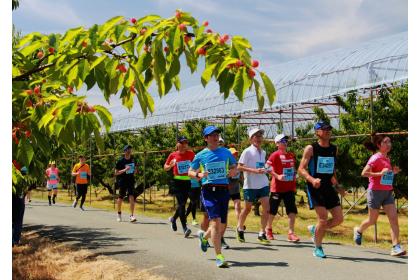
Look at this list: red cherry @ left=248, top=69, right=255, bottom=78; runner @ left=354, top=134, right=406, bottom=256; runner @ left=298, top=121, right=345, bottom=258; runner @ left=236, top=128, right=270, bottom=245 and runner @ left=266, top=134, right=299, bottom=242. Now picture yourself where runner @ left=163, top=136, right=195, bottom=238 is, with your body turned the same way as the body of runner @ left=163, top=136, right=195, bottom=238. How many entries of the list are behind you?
0

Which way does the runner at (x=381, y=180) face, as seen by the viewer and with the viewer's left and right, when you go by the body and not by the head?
facing the viewer and to the right of the viewer

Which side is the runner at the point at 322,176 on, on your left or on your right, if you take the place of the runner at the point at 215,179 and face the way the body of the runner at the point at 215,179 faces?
on your left

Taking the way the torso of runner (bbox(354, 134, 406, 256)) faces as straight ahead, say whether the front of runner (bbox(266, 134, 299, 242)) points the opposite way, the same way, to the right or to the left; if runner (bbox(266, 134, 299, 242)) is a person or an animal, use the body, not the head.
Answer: the same way

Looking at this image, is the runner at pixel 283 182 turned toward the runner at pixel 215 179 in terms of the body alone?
no

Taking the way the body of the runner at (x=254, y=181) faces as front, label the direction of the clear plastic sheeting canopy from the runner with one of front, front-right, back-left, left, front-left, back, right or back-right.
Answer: back-left

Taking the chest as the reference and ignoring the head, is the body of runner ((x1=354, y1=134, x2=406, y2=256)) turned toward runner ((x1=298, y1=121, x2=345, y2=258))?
no

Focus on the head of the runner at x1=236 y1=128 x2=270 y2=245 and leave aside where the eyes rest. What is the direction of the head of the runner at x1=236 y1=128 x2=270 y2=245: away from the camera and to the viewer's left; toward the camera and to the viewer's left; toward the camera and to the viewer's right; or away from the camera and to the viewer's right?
toward the camera and to the viewer's right

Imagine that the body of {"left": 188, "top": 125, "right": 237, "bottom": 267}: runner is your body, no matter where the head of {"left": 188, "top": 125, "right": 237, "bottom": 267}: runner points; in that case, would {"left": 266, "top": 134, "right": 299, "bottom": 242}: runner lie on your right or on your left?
on your left

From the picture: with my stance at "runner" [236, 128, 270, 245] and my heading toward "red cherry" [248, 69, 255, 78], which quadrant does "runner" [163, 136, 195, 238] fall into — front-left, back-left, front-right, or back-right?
back-right

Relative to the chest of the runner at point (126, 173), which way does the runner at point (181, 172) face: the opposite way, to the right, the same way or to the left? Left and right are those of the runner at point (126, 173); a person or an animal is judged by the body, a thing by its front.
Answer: the same way

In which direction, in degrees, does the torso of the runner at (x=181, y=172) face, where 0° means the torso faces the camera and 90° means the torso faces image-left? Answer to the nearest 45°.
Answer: approximately 315°

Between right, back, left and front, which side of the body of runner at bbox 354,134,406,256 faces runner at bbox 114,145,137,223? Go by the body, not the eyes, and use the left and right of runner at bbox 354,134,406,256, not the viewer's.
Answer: back

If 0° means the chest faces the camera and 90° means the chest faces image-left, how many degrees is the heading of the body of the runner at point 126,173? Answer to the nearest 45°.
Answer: approximately 315°

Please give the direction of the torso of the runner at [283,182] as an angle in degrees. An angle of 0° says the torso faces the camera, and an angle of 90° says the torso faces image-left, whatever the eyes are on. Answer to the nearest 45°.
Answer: approximately 315°

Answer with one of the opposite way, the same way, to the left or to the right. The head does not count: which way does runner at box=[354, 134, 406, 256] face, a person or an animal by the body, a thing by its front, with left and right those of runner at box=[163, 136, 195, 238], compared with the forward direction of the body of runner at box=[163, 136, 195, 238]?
the same way

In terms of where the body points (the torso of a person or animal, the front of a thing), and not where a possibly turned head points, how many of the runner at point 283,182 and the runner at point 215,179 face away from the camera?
0

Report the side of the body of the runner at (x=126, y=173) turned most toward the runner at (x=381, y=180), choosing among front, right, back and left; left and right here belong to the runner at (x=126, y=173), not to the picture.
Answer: front

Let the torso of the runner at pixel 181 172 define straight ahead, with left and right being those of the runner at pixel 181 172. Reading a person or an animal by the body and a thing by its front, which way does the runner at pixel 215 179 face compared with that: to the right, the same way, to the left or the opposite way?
the same way
